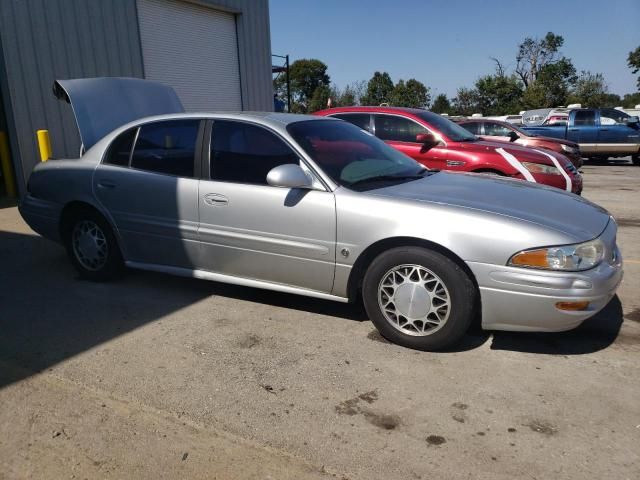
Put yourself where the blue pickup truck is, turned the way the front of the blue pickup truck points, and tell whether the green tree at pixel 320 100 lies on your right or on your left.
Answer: on your left

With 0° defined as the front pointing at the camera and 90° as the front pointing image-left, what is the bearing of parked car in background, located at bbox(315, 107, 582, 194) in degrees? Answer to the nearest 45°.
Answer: approximately 315°

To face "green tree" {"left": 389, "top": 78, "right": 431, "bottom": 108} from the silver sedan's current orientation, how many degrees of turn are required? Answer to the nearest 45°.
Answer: approximately 135° to its left

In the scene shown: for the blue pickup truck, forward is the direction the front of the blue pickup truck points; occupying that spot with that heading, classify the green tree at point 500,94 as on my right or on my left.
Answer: on my left

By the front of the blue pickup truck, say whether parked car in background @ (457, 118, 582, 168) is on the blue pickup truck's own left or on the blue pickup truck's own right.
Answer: on the blue pickup truck's own right

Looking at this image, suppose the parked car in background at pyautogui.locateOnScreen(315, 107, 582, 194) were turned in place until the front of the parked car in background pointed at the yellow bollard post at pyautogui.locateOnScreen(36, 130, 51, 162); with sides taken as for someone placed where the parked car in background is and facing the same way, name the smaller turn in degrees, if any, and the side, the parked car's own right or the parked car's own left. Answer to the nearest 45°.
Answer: approximately 135° to the parked car's own right

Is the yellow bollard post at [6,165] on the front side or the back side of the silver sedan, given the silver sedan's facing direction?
on the back side

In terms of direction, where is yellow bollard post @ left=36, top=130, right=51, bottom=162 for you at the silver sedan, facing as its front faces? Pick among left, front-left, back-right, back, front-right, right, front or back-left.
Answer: back

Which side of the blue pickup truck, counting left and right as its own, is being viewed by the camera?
right

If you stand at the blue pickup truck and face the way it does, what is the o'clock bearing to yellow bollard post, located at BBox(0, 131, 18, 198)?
The yellow bollard post is roughly at 4 o'clock from the blue pickup truck.

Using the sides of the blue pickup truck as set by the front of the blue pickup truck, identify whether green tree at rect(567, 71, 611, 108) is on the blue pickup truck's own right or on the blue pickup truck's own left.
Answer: on the blue pickup truck's own left

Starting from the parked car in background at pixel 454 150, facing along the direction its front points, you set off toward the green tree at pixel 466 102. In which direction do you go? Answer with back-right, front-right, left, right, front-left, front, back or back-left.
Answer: back-left
